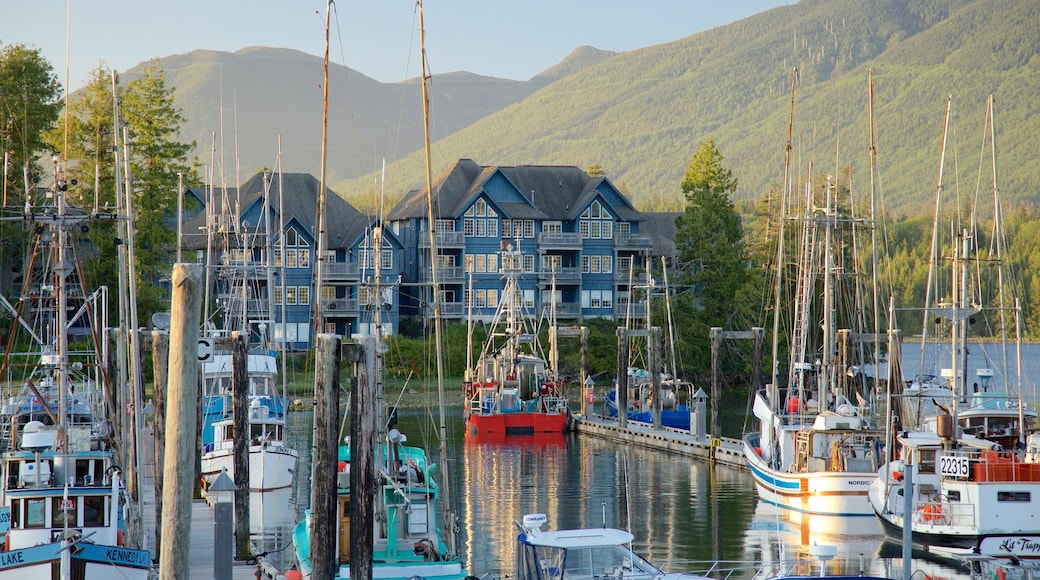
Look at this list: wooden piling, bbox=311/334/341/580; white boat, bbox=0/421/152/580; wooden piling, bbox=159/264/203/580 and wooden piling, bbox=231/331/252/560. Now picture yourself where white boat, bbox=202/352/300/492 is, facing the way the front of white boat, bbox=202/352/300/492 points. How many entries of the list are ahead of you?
4
